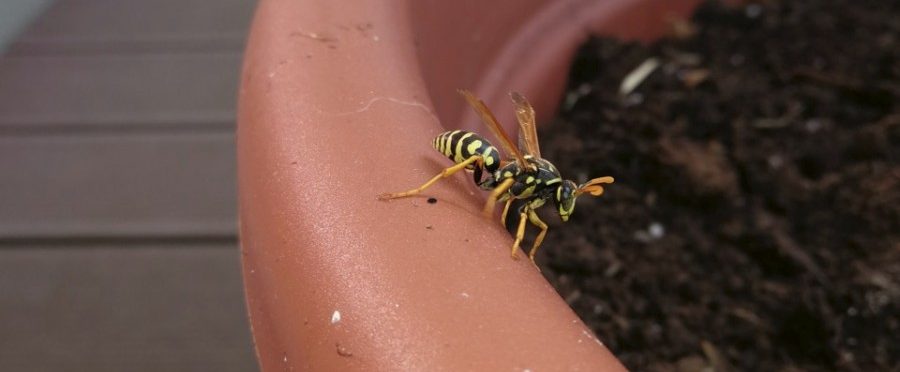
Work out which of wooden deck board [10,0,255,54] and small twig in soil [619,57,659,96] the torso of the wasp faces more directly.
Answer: the small twig in soil

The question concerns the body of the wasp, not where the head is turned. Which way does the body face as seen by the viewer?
to the viewer's right

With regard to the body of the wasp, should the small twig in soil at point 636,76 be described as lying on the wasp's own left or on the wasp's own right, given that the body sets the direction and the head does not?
on the wasp's own left

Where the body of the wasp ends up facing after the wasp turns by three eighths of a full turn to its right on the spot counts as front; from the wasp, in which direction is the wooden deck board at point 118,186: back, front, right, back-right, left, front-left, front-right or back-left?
right

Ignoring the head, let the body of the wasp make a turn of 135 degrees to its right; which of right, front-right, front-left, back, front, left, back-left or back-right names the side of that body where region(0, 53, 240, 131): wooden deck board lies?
right

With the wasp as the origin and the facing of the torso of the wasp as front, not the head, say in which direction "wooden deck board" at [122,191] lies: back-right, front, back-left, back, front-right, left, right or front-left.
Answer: back-left
